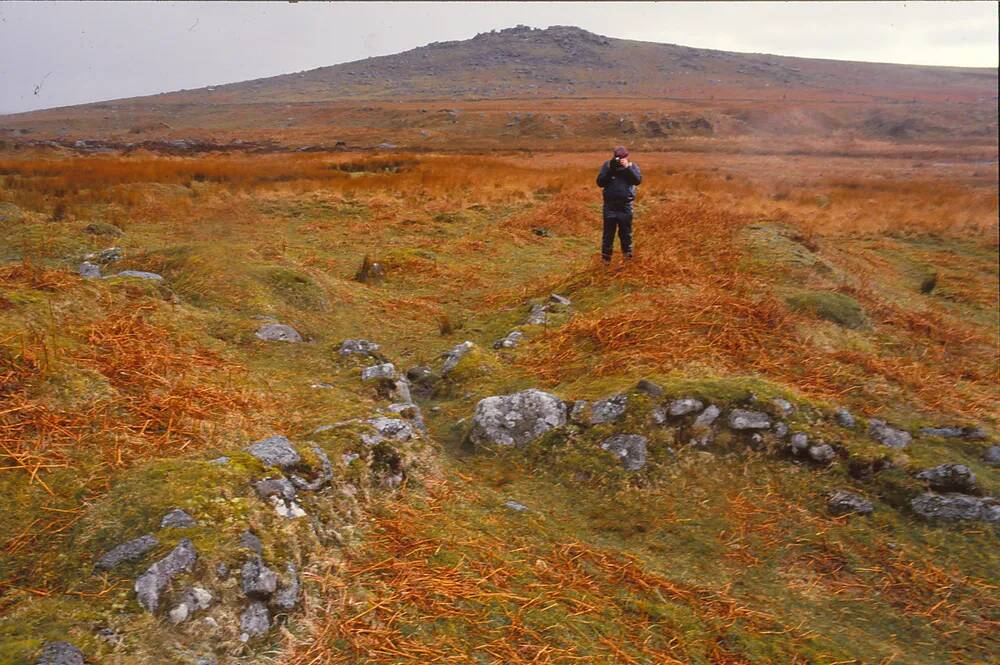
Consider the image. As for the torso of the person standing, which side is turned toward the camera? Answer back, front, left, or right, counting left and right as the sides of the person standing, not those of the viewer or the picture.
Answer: front

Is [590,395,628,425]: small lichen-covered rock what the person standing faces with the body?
yes

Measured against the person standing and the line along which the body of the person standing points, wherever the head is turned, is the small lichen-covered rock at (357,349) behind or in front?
in front

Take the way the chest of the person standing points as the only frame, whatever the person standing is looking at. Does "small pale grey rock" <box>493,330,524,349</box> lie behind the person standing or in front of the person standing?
in front

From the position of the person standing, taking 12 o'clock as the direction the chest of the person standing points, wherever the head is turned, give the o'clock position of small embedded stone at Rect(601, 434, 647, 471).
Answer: The small embedded stone is roughly at 12 o'clock from the person standing.

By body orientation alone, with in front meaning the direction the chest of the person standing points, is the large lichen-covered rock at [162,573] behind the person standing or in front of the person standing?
in front

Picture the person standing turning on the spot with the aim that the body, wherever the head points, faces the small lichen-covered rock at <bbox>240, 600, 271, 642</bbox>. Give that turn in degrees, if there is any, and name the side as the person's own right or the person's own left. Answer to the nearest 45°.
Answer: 0° — they already face it

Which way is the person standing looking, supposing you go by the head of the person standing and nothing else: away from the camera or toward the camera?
toward the camera
